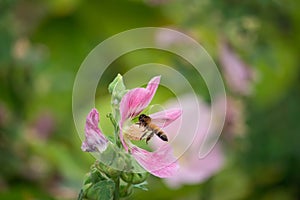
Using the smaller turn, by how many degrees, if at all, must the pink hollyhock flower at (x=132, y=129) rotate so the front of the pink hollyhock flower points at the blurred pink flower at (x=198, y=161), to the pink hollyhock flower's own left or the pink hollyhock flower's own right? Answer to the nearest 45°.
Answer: approximately 90° to the pink hollyhock flower's own left
